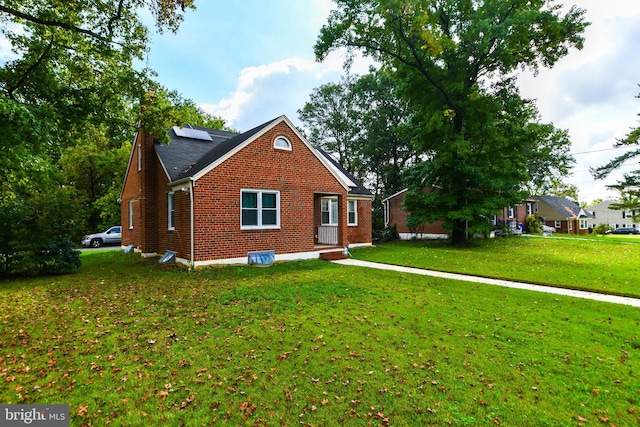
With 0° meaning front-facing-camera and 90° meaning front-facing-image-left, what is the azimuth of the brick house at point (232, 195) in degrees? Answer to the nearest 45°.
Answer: approximately 315°

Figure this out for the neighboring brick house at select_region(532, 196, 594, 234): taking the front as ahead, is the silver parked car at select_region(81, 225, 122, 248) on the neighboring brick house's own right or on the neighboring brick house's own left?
on the neighboring brick house's own right

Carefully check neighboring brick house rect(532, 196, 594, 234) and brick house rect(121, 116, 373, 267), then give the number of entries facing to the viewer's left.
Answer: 0

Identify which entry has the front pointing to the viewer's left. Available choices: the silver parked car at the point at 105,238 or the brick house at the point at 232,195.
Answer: the silver parked car

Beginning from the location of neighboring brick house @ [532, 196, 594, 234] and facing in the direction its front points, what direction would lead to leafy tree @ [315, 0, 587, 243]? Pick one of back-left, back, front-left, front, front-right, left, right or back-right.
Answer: front-right

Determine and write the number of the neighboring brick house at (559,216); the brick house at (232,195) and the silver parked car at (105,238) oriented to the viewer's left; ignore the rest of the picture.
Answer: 1

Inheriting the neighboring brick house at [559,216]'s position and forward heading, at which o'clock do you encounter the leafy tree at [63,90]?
The leafy tree is roughly at 2 o'clock from the neighboring brick house.

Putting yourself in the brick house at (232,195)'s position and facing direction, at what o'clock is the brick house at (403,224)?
the brick house at (403,224) is roughly at 9 o'clock from the brick house at (232,195).

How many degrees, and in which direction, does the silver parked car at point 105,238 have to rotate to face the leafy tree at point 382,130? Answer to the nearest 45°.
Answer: approximately 180°

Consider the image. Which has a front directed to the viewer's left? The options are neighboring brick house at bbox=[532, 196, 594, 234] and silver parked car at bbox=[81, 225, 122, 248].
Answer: the silver parked car

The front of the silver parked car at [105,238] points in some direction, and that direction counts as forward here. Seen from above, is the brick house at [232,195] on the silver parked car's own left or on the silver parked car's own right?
on the silver parked car's own left

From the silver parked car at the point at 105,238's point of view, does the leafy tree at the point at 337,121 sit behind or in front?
behind

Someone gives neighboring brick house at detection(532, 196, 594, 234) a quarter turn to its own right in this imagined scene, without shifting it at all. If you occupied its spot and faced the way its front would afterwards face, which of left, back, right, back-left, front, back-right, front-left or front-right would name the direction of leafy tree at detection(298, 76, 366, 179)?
front

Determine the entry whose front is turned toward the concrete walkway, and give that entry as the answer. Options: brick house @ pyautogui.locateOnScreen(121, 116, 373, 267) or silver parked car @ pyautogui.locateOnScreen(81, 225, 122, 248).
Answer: the brick house

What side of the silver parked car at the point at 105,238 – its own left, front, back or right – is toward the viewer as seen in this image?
left

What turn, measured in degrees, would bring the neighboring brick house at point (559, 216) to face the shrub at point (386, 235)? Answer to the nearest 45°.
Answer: approximately 45° to its right

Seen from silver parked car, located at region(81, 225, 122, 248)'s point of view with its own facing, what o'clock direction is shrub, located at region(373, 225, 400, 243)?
The shrub is roughly at 7 o'clock from the silver parked car.

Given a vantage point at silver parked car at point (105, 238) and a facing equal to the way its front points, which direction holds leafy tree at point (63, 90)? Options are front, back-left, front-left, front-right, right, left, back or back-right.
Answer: left

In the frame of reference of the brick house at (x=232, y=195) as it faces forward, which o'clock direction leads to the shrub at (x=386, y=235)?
The shrub is roughly at 9 o'clock from the brick house.

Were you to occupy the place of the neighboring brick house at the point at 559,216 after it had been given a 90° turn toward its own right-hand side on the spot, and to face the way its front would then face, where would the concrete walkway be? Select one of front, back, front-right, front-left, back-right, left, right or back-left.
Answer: front-left
